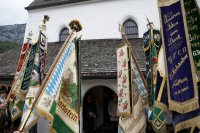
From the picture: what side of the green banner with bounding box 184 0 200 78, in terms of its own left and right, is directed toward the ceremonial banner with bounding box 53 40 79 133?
right

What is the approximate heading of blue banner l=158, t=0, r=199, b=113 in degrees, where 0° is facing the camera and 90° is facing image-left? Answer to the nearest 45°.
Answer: approximately 0°

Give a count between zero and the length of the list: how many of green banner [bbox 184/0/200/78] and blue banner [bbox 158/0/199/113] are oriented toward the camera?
2
